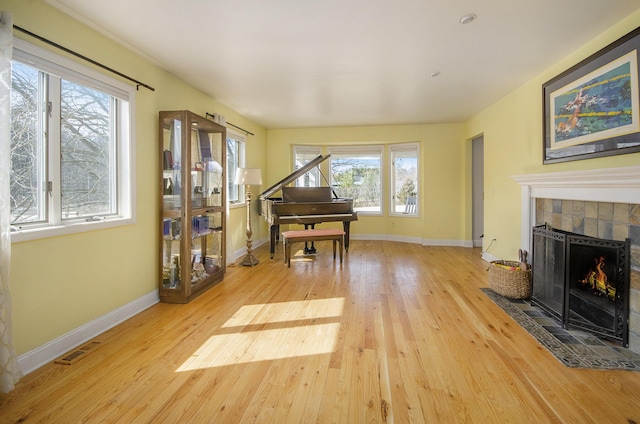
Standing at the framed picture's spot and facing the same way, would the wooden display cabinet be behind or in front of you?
in front

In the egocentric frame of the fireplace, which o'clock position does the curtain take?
The curtain is roughly at 12 o'clock from the fireplace.

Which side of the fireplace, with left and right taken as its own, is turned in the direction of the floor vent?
front

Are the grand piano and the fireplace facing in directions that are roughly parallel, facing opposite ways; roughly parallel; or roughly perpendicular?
roughly perpendicular

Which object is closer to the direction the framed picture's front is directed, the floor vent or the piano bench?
the floor vent

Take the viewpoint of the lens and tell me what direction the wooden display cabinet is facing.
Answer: facing the viewer and to the right of the viewer

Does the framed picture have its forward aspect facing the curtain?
yes

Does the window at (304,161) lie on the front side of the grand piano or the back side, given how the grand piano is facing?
on the back side

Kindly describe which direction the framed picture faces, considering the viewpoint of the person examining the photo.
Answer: facing the viewer and to the left of the viewer

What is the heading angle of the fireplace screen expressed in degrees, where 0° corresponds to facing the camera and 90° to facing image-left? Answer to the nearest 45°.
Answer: approximately 45°
